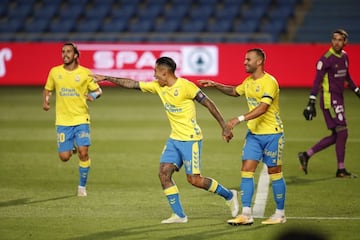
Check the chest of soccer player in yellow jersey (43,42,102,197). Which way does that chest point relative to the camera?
toward the camera

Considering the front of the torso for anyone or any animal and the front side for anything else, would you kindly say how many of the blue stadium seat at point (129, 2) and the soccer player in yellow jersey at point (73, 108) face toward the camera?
2

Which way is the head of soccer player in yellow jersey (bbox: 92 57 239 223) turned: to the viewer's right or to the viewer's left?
to the viewer's left

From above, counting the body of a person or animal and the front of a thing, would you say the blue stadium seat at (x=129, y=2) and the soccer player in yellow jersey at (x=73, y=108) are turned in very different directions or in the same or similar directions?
same or similar directions

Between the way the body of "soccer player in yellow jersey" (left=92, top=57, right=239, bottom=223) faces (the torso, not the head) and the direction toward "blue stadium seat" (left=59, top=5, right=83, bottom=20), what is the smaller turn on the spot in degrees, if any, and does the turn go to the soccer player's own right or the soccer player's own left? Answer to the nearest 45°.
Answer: approximately 135° to the soccer player's own right

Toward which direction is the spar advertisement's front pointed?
toward the camera

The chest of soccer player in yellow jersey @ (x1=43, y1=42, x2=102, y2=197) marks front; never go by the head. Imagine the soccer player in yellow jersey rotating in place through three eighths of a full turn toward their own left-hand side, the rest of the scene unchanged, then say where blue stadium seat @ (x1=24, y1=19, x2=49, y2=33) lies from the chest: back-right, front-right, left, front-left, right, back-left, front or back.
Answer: front-left

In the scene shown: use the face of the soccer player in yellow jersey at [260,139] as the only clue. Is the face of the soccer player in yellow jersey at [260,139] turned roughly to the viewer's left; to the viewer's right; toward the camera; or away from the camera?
to the viewer's left

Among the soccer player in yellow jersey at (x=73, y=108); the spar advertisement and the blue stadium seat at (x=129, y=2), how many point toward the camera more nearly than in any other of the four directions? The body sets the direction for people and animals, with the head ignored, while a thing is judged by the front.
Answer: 3

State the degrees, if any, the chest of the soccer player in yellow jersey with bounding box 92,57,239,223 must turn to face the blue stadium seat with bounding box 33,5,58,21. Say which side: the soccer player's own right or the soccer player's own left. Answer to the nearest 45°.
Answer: approximately 135° to the soccer player's own right

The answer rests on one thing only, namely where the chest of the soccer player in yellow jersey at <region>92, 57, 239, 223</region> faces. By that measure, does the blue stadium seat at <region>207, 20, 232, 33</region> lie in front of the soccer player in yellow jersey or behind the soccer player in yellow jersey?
behind

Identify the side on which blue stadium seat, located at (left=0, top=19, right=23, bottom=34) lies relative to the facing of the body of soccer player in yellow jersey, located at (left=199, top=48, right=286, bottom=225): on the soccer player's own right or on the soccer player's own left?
on the soccer player's own right

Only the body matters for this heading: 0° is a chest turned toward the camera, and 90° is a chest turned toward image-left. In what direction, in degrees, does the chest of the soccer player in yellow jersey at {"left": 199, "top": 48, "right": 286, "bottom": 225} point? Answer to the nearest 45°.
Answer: approximately 45°

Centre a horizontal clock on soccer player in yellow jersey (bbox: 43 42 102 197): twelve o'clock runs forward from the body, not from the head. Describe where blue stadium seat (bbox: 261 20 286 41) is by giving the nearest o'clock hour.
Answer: The blue stadium seat is roughly at 7 o'clock from the soccer player in yellow jersey.
